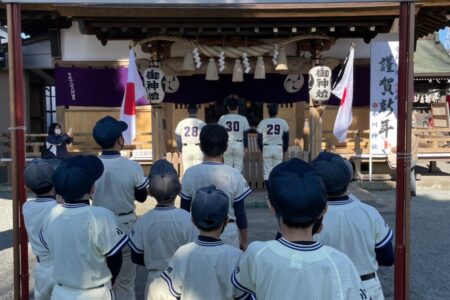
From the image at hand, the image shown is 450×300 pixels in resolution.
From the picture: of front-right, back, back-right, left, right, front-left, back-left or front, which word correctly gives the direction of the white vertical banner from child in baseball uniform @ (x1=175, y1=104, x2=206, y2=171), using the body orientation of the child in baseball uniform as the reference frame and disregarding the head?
right

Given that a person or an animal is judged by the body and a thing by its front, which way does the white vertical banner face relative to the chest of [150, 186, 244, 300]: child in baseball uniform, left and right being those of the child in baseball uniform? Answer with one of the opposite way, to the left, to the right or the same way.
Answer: the opposite way

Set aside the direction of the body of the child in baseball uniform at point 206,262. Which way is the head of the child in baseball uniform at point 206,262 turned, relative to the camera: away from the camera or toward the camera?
away from the camera

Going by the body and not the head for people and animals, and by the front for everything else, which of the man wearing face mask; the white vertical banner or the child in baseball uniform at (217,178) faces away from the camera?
the child in baseball uniform

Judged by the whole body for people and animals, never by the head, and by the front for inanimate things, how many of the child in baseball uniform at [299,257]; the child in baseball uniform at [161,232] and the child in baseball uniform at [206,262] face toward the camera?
0

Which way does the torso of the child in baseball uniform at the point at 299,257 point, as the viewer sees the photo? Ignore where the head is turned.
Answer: away from the camera

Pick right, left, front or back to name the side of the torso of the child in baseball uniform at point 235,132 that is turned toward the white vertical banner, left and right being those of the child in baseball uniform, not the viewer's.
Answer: right

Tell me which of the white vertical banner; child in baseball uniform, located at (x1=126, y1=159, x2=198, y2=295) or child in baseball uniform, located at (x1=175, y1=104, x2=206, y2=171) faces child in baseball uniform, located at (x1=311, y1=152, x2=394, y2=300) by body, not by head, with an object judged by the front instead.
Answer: the white vertical banner

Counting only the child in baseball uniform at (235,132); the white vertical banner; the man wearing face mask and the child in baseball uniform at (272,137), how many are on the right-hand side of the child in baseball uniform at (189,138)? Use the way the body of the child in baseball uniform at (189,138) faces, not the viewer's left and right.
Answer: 3

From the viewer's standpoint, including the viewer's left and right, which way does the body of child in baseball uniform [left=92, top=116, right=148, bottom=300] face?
facing away from the viewer and to the right of the viewer

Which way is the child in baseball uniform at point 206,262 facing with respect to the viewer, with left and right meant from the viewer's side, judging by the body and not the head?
facing away from the viewer

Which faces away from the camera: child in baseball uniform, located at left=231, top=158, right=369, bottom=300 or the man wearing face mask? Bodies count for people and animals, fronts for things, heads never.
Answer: the child in baseball uniform

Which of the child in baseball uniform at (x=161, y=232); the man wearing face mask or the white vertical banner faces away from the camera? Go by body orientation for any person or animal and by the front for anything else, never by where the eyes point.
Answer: the child in baseball uniform

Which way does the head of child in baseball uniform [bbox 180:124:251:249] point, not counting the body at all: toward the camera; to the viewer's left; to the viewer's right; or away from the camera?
away from the camera

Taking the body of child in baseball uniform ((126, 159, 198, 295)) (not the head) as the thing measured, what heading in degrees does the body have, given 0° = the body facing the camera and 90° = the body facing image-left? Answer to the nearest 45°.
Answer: approximately 180°

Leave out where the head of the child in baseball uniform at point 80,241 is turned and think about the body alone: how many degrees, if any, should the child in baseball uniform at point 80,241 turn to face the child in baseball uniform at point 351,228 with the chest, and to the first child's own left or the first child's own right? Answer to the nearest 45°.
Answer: approximately 45° to the first child's own right

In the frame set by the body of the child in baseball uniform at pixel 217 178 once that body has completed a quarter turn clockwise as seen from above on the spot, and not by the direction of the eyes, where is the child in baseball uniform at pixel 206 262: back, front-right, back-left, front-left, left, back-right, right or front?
right

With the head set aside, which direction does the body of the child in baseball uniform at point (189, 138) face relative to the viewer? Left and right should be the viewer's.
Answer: facing away from the viewer

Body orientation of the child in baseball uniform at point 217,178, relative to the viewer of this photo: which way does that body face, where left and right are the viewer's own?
facing away from the viewer
